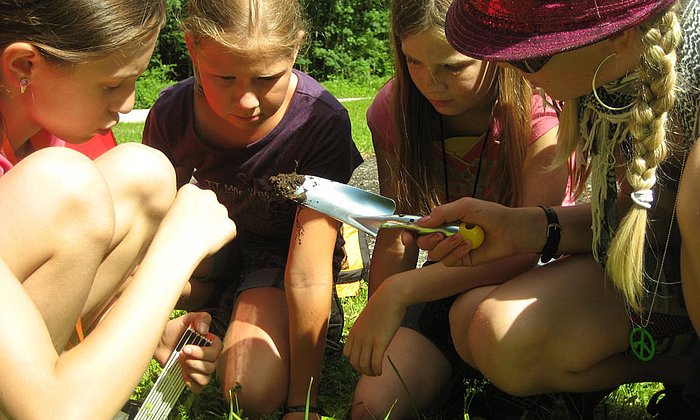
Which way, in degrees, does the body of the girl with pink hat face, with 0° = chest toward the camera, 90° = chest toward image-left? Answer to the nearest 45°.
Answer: approximately 90°

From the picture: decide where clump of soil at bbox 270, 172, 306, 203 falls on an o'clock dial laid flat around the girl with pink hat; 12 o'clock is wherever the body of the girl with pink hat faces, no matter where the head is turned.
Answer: The clump of soil is roughly at 12 o'clock from the girl with pink hat.
